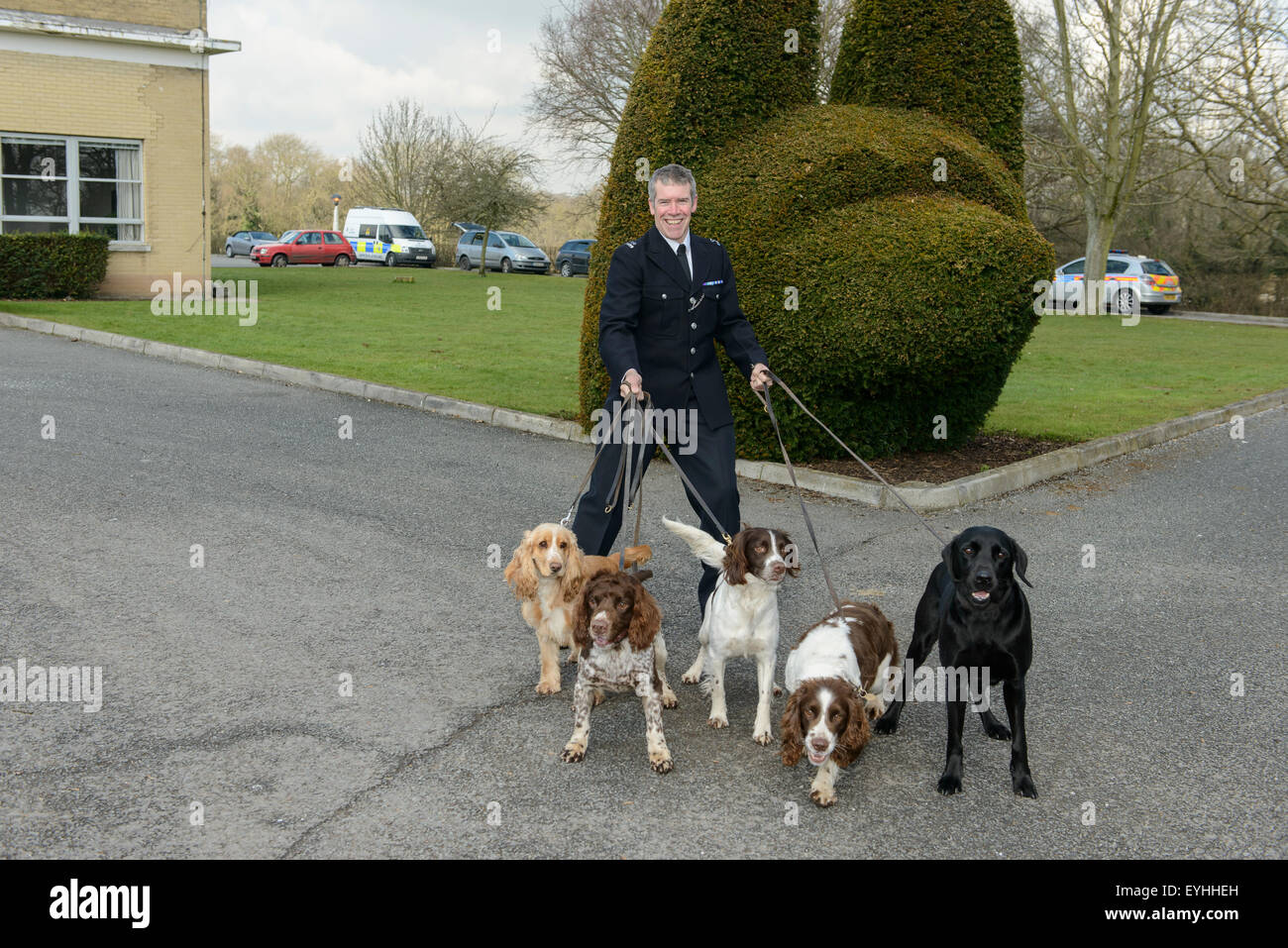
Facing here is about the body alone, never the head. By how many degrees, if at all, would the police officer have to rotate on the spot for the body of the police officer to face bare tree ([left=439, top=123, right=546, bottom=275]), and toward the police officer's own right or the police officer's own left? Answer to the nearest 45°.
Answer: approximately 180°

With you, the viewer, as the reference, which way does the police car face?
facing away from the viewer and to the left of the viewer

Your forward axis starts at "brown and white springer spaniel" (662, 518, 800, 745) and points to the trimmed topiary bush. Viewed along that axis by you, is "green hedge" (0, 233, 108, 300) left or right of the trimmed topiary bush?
left

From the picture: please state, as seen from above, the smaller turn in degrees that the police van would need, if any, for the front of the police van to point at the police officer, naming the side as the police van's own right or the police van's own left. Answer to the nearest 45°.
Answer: approximately 45° to the police van's own right

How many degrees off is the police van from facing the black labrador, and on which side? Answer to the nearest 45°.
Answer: approximately 45° to its right

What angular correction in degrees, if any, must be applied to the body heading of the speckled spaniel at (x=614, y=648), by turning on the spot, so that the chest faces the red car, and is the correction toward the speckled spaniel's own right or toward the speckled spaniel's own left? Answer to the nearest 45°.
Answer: approximately 180°

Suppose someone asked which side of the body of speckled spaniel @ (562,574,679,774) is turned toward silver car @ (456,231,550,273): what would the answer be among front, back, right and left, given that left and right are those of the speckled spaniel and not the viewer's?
back

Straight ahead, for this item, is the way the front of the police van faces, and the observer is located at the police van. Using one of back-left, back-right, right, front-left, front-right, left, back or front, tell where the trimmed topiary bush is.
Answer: front-right

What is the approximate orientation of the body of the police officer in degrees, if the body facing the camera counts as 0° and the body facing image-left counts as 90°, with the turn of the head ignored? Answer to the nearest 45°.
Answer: approximately 0°
